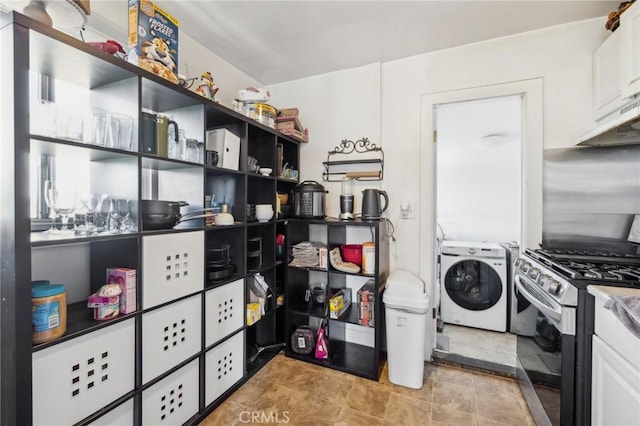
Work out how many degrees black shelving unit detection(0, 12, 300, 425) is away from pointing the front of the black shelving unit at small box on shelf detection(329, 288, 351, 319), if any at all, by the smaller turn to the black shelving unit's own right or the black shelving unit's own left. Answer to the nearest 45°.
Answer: approximately 45° to the black shelving unit's own left

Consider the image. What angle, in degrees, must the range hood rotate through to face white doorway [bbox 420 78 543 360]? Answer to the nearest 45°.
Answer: approximately 45° to its right

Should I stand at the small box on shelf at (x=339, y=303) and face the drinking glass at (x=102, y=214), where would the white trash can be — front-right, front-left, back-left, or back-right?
back-left

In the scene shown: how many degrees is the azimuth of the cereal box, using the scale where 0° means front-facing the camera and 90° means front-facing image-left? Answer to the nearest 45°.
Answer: approximately 315°

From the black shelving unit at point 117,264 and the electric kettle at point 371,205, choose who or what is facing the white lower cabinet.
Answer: the black shelving unit

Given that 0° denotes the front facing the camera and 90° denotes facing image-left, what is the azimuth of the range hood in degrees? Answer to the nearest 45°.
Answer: approximately 45°
